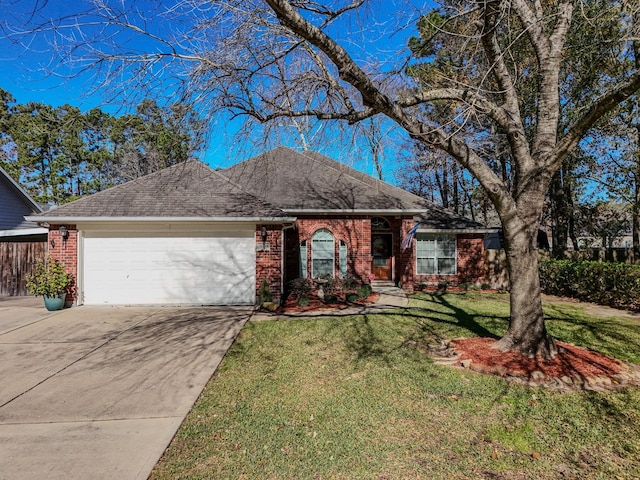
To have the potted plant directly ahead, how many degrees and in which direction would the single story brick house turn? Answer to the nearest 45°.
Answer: approximately 90° to its right

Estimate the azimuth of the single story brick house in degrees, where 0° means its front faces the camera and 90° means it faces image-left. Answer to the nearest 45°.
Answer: approximately 0°

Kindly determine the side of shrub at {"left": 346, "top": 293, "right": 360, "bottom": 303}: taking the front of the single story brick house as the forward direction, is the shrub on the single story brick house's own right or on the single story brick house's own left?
on the single story brick house's own left

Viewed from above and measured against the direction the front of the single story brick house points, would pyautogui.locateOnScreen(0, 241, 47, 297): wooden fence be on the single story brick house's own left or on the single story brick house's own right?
on the single story brick house's own right

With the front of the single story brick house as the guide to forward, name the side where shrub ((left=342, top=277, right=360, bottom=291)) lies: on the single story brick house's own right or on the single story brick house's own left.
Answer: on the single story brick house's own left

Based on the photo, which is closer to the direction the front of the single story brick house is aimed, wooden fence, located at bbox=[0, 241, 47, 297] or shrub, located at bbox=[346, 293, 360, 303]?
the shrub
